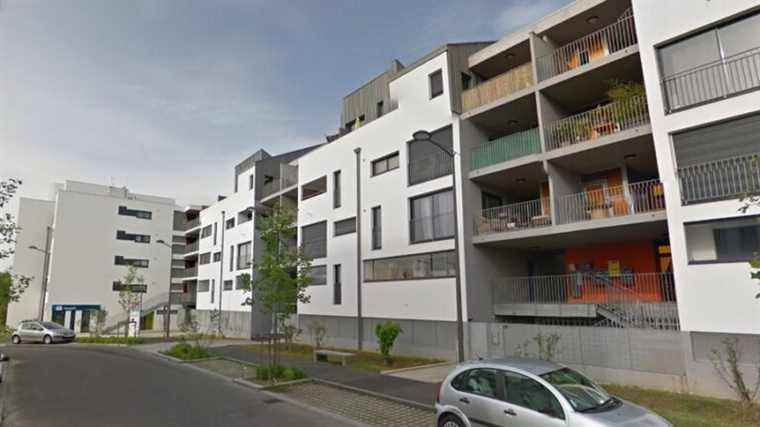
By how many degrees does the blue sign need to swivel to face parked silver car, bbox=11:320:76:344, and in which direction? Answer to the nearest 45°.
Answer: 0° — it already faces it

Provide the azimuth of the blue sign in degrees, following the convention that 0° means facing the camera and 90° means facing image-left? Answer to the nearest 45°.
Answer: approximately 0°

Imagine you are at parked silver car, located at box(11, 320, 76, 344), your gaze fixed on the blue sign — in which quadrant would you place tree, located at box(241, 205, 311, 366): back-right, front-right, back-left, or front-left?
back-right

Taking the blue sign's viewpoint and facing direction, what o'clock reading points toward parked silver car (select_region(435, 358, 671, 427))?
The parked silver car is roughly at 12 o'clock from the blue sign.
